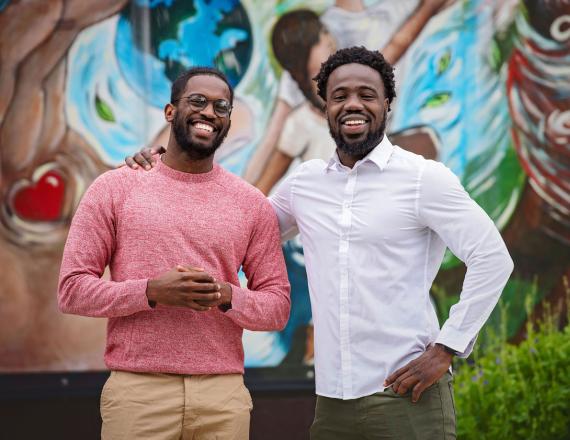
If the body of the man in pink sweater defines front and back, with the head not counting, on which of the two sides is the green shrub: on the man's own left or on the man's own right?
on the man's own left

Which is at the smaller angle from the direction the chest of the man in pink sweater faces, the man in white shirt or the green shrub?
the man in white shirt

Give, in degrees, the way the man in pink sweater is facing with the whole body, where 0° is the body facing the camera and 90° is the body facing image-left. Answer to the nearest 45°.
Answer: approximately 0°

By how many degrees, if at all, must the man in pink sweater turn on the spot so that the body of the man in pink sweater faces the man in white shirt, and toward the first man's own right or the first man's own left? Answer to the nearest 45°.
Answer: approximately 90° to the first man's own left

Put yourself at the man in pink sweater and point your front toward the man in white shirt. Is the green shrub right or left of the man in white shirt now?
left
